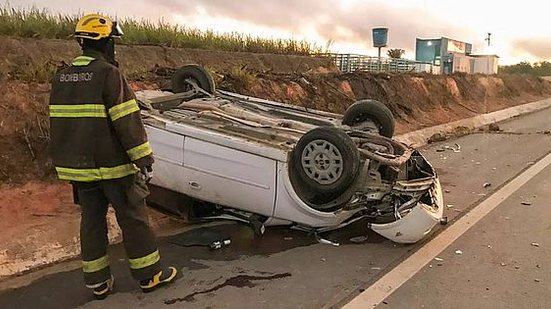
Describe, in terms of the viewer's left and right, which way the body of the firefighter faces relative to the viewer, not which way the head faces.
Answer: facing away from the viewer and to the right of the viewer

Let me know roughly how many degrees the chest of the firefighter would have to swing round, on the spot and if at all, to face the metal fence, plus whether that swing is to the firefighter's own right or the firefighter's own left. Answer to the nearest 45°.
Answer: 0° — they already face it

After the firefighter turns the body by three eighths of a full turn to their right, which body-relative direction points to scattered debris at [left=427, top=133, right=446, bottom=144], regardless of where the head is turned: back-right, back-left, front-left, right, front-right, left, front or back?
back-left

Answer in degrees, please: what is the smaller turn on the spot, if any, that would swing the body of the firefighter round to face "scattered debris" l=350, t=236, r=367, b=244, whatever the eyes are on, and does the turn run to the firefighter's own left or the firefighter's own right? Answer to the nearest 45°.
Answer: approximately 45° to the firefighter's own right

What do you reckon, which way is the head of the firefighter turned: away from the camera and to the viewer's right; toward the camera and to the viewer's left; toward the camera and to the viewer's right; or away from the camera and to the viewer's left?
away from the camera and to the viewer's right
